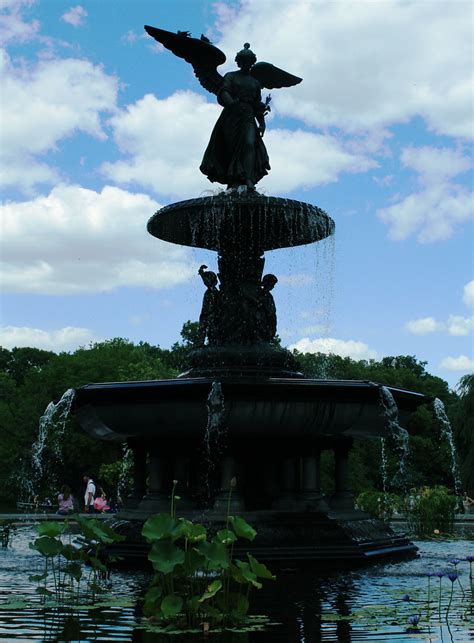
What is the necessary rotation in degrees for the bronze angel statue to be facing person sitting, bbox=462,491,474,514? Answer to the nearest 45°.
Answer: approximately 90° to its left

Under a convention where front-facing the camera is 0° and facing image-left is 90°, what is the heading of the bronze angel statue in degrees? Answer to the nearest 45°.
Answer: approximately 315°

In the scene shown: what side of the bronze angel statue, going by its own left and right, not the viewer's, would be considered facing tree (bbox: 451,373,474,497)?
left
